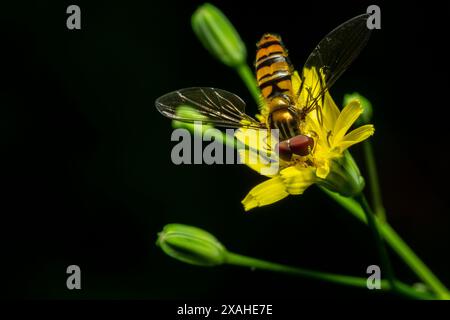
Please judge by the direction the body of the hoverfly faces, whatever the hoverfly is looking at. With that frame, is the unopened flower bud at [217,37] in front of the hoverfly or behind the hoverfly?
behind

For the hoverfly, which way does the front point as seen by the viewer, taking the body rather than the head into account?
toward the camera
